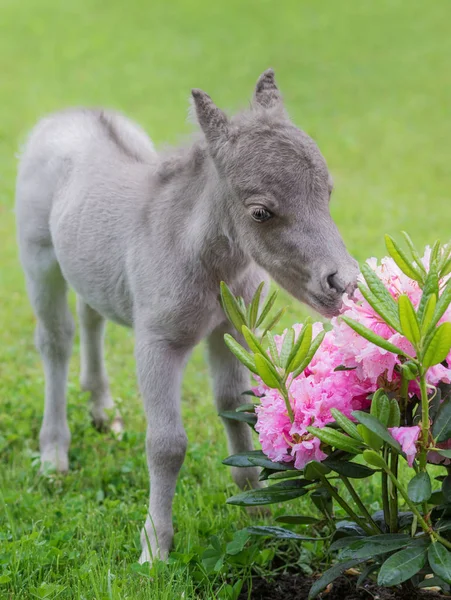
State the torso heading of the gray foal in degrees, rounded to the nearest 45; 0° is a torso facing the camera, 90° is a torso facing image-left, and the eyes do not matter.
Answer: approximately 315°

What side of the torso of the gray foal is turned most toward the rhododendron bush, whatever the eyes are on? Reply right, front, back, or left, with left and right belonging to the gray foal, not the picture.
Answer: front
